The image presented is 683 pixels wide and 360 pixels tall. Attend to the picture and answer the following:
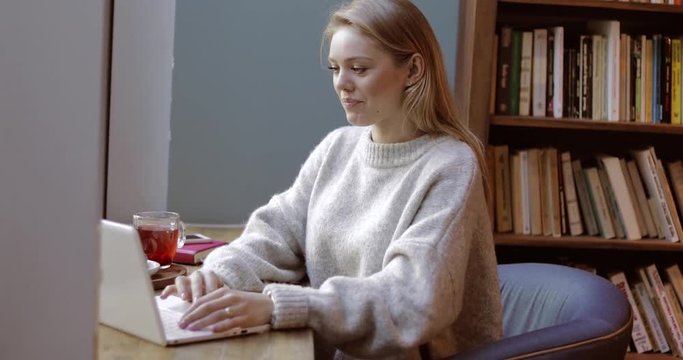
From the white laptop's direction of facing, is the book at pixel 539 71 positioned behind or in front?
in front

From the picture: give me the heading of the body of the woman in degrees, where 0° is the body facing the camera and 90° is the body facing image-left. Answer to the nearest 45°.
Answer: approximately 45°

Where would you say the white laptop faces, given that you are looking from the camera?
facing away from the viewer and to the right of the viewer

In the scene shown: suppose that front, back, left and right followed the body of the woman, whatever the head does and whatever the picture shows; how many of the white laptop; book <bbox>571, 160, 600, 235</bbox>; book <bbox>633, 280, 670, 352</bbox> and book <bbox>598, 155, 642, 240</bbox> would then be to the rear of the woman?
3

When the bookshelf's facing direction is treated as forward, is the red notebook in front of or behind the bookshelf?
in front

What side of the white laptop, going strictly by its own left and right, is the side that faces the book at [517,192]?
front

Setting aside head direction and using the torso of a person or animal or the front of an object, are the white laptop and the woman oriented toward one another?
yes

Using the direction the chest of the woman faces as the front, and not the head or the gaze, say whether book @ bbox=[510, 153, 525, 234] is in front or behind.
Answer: behind

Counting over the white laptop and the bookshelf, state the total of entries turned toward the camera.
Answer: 1

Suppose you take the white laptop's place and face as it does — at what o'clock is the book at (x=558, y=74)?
The book is roughly at 12 o'clock from the white laptop.

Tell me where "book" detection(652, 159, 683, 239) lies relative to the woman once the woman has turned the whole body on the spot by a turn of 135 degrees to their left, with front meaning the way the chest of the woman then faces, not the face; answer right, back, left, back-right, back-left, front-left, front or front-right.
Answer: front-left

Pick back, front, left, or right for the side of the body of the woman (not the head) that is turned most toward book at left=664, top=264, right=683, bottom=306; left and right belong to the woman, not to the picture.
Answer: back

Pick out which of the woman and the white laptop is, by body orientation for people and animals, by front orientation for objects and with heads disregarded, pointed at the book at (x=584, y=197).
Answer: the white laptop

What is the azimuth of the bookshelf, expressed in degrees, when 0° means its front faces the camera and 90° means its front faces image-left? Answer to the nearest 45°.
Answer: approximately 0°

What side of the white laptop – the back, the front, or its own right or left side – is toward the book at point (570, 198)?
front

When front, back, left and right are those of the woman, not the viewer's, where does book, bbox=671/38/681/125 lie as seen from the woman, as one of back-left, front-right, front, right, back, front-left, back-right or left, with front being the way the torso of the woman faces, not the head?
back
